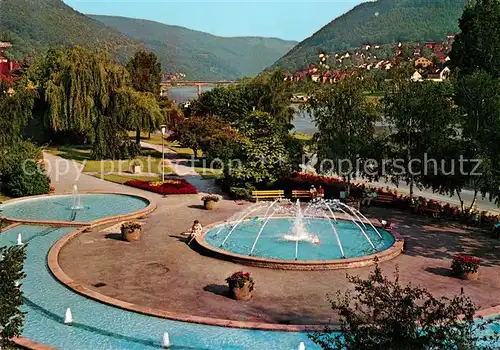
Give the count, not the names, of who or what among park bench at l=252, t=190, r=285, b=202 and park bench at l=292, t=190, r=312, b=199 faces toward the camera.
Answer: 2

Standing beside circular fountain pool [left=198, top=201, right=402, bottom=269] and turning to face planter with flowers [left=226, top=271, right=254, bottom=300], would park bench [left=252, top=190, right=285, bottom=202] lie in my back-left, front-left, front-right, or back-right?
back-right

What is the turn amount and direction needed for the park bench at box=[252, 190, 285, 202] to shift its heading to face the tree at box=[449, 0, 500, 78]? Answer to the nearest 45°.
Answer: approximately 135° to its left

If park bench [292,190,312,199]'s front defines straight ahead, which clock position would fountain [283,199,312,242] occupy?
The fountain is roughly at 12 o'clock from the park bench.

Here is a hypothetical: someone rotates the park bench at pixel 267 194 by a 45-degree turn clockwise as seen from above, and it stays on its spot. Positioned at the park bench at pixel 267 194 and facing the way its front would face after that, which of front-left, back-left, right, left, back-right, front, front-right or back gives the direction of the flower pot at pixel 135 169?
right

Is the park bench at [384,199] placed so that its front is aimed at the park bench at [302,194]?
no

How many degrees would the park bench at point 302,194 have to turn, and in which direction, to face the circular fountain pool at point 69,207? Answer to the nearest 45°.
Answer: approximately 90° to its right

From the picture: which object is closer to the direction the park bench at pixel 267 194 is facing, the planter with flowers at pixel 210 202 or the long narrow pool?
the long narrow pool

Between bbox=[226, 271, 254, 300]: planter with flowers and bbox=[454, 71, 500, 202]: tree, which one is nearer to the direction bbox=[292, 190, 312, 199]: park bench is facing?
the planter with flowers

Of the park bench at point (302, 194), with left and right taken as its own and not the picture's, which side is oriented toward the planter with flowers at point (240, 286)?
front

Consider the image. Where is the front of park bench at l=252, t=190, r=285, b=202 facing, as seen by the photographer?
facing the viewer

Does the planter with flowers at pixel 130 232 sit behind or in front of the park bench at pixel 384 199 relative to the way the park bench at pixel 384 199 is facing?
in front

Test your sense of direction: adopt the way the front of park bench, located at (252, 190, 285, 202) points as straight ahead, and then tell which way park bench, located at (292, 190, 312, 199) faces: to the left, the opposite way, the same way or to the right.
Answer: the same way

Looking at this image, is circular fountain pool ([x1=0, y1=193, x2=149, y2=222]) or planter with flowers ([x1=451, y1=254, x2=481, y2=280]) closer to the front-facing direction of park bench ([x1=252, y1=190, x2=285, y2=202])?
the planter with flowers

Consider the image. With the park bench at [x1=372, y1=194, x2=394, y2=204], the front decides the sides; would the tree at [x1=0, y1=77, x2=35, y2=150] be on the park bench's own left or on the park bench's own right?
on the park bench's own right

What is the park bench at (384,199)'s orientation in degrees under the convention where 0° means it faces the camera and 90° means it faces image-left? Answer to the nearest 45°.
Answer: approximately 45°

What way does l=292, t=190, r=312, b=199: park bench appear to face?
toward the camera

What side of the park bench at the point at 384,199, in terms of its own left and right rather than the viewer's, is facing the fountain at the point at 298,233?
front

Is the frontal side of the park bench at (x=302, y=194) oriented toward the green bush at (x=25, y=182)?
no

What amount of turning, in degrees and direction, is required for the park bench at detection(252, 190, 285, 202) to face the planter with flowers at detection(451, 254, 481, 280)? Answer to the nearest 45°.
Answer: approximately 45° to its left
